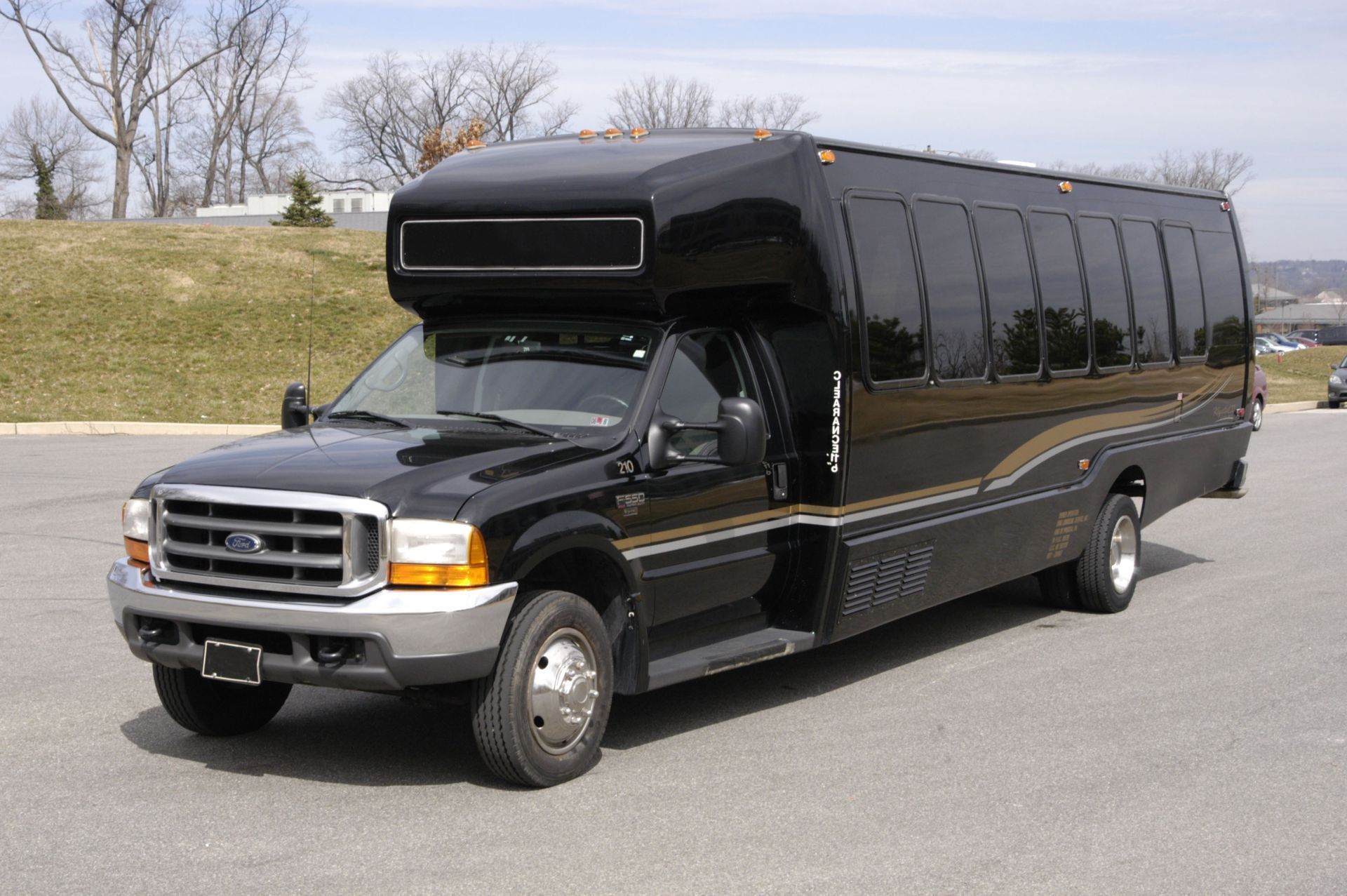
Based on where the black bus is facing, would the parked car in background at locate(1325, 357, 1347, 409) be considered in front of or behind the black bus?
behind

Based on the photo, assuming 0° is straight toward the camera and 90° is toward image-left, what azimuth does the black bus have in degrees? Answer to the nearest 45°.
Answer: approximately 45°
